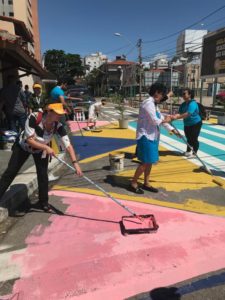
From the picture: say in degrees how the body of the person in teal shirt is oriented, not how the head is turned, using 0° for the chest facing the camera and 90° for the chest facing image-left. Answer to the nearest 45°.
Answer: approximately 90°

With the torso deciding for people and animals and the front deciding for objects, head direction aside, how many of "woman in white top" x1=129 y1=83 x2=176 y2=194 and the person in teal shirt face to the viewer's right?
1

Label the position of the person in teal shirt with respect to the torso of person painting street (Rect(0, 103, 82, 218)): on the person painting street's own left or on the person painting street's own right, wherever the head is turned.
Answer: on the person painting street's own left

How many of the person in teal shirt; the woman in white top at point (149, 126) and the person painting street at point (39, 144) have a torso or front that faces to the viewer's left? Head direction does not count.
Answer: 1

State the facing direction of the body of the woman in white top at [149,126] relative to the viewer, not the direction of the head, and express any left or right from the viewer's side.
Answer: facing to the right of the viewer

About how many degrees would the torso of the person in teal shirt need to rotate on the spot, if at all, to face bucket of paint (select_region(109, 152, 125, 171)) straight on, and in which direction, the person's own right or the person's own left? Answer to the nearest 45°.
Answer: approximately 45° to the person's own left

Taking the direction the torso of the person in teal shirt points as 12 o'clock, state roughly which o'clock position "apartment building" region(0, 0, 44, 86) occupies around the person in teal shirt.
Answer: The apartment building is roughly at 1 o'clock from the person in teal shirt.

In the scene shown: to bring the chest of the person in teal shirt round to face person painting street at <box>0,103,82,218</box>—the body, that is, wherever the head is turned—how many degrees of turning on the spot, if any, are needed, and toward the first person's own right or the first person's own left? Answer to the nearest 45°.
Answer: approximately 45° to the first person's own left
